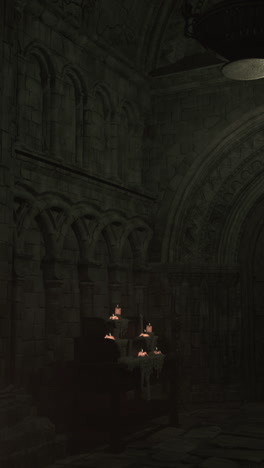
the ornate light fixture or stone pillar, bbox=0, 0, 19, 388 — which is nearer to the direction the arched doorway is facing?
the stone pillar

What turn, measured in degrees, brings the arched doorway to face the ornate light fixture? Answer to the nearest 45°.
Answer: approximately 45° to its left

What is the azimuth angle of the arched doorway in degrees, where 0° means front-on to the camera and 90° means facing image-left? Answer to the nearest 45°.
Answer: approximately 45°

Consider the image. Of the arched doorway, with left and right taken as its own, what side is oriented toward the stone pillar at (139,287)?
right

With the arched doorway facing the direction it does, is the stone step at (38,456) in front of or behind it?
in front

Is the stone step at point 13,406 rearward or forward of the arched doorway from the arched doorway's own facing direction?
forward

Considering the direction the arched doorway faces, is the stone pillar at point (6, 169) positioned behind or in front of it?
in front
